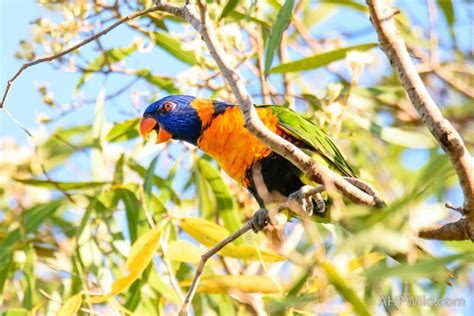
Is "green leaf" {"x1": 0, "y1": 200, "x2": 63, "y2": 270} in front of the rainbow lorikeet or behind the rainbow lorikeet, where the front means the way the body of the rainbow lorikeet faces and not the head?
in front

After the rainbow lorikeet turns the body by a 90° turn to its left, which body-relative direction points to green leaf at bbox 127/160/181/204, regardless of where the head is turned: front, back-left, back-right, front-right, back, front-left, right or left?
back-right

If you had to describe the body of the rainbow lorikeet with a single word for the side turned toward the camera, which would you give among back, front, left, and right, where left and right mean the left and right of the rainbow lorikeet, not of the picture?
left

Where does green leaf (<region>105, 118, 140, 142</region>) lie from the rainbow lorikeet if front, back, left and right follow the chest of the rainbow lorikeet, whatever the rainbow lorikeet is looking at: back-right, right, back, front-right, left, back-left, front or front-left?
front-right

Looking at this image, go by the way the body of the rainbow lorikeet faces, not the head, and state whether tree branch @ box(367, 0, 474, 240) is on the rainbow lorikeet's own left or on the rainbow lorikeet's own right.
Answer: on the rainbow lorikeet's own left

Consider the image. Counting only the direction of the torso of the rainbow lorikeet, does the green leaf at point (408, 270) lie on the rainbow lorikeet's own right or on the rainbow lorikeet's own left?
on the rainbow lorikeet's own left
